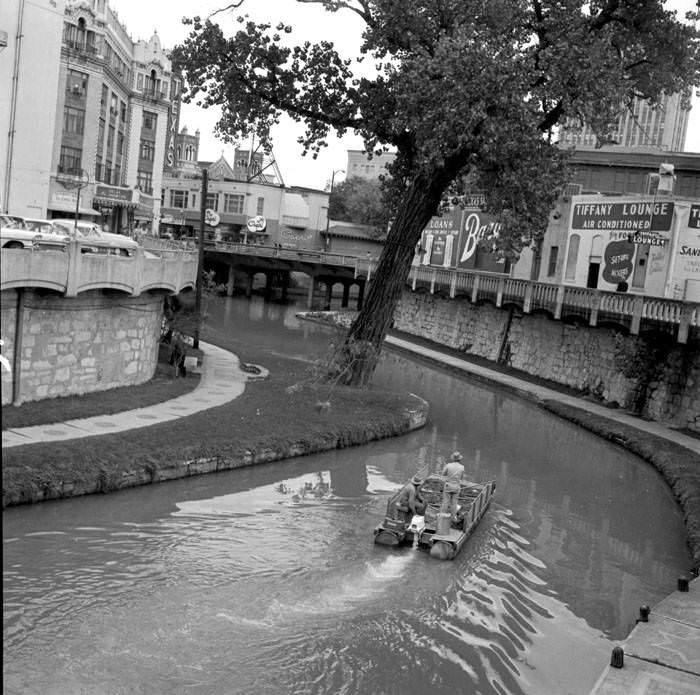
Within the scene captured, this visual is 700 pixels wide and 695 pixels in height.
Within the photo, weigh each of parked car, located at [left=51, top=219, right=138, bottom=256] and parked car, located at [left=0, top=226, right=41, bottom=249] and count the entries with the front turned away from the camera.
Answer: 0

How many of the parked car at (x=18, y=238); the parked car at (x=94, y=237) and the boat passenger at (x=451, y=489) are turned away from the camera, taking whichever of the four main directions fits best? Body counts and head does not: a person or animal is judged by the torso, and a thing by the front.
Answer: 1

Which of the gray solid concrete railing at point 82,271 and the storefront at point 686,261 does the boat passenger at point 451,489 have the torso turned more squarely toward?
the storefront

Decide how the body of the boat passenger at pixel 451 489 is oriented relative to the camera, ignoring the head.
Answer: away from the camera

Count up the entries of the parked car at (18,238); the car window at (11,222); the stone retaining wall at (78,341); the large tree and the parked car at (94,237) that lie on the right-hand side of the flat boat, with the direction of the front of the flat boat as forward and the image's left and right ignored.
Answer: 0

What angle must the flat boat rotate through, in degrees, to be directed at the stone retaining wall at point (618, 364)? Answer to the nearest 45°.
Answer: approximately 45° to its left
